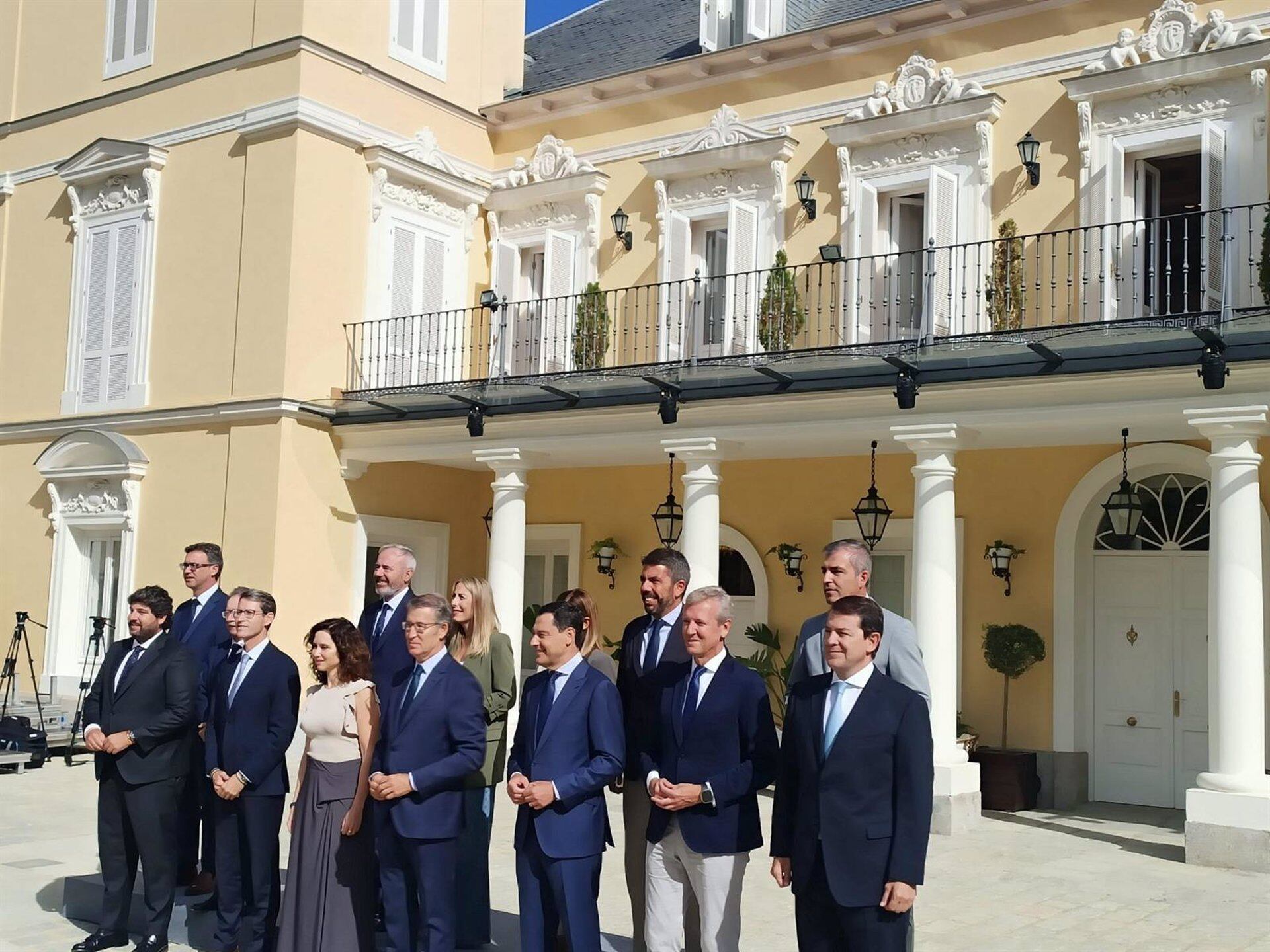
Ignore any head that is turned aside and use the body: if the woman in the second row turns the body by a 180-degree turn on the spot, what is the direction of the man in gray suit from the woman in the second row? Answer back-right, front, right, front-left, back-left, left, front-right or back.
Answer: right

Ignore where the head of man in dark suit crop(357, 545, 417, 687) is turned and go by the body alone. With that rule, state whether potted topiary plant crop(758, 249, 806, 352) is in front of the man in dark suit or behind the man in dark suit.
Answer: behind

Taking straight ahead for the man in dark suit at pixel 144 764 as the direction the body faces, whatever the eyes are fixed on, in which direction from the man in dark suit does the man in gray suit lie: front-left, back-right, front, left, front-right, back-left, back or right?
left

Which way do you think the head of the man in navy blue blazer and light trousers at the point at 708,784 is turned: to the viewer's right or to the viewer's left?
to the viewer's left

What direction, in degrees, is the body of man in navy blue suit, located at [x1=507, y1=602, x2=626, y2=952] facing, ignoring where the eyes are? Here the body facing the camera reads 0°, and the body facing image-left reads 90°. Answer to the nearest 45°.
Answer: approximately 45°

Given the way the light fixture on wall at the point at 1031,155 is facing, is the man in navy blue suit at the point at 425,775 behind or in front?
in front
